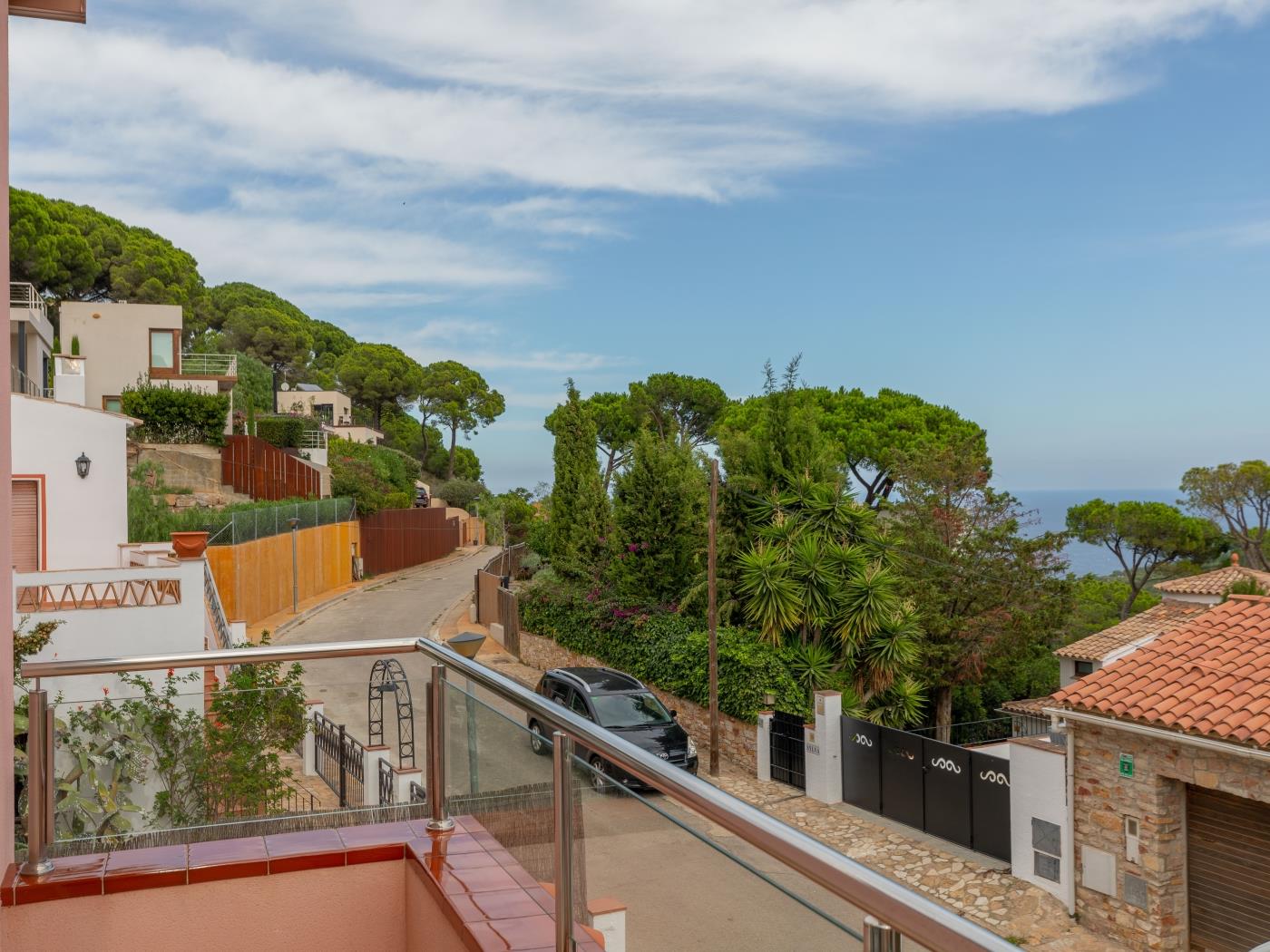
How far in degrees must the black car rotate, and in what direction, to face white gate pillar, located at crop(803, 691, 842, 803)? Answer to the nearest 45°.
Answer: approximately 45° to its left

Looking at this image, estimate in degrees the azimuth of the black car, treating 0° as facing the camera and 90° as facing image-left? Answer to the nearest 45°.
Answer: approximately 315°

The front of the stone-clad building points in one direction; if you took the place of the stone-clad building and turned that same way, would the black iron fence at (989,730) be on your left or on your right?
on your right

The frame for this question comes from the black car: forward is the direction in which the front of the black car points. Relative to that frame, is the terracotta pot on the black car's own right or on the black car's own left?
on the black car's own right

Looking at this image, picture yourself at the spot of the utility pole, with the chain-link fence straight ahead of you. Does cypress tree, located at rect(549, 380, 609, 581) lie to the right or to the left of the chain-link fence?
right

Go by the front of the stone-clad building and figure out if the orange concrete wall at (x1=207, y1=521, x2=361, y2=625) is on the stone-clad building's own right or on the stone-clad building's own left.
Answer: on the stone-clad building's own right

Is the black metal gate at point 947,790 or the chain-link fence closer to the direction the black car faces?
the black metal gate

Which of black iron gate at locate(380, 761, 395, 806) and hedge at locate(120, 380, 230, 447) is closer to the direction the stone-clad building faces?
the black iron gate

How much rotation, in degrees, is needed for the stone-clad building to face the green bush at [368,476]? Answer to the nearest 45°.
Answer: approximately 90° to its right

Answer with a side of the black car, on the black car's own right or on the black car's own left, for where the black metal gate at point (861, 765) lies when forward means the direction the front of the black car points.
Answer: on the black car's own left

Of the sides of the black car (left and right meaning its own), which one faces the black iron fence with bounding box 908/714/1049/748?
left

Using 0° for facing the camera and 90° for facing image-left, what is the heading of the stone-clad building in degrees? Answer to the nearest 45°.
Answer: approximately 45°
